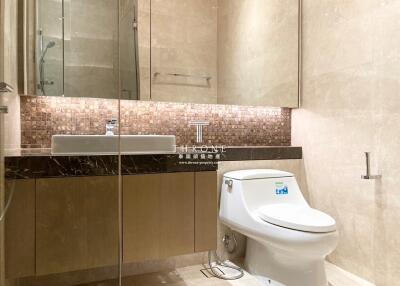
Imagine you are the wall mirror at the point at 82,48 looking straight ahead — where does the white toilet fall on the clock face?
The white toilet is roughly at 10 o'clock from the wall mirror.

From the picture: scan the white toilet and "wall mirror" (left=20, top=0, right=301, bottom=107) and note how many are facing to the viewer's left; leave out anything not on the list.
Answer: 0

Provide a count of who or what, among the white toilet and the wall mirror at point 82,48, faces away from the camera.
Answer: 0

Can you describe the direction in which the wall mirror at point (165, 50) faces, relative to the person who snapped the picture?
facing the viewer

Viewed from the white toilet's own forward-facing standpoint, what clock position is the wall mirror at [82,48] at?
The wall mirror is roughly at 4 o'clock from the white toilet.

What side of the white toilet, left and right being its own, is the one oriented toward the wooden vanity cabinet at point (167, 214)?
right

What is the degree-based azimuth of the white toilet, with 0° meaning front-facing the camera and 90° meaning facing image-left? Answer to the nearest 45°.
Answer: approximately 315°
